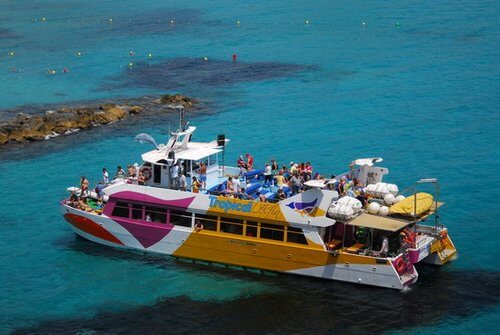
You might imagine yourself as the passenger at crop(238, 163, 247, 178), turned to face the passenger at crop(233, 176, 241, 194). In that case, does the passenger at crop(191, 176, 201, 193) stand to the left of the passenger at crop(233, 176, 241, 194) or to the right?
right

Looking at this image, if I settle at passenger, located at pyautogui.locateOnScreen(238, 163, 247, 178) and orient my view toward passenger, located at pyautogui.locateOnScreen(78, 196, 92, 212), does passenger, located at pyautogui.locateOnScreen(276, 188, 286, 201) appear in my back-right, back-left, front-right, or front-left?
back-left

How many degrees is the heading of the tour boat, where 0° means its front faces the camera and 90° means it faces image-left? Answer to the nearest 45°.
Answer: approximately 135°
